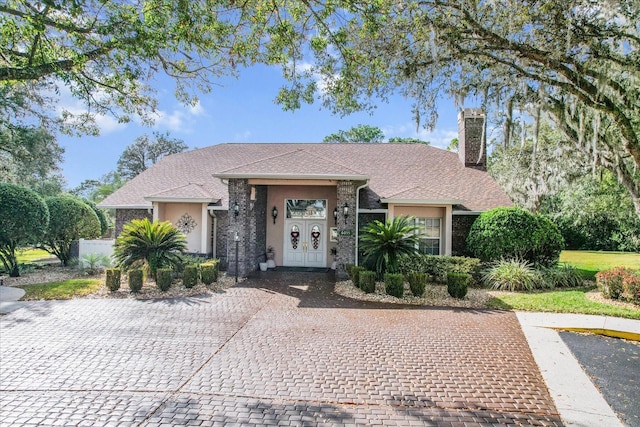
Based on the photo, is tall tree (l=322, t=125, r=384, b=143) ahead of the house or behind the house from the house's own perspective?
behind

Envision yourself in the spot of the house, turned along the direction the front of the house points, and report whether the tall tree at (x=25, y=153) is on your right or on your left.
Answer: on your right

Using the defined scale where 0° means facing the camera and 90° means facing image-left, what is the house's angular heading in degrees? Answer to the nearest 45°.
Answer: approximately 0°

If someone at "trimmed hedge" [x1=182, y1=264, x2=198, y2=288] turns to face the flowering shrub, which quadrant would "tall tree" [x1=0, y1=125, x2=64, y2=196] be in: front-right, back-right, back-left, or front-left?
back-left

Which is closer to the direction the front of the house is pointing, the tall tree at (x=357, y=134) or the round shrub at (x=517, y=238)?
the round shrub

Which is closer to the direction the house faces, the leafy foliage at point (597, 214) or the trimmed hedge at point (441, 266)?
the trimmed hedge

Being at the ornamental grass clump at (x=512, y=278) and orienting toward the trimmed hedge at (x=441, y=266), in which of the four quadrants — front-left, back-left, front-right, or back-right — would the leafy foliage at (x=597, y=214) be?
back-right

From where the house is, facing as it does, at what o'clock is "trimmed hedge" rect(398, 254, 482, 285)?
The trimmed hedge is roughly at 10 o'clock from the house.

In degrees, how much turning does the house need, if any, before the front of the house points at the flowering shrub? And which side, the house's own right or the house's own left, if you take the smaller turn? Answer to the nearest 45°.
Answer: approximately 45° to the house's own left

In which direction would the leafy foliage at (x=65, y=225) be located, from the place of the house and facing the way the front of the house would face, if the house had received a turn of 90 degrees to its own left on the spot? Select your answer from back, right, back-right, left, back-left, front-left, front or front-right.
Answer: back

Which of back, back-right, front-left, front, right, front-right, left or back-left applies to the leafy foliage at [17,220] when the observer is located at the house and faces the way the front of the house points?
right

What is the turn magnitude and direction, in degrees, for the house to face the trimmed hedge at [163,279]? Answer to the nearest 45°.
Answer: approximately 45° to its right

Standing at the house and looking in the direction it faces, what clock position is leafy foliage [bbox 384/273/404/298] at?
The leafy foliage is roughly at 11 o'clock from the house.
